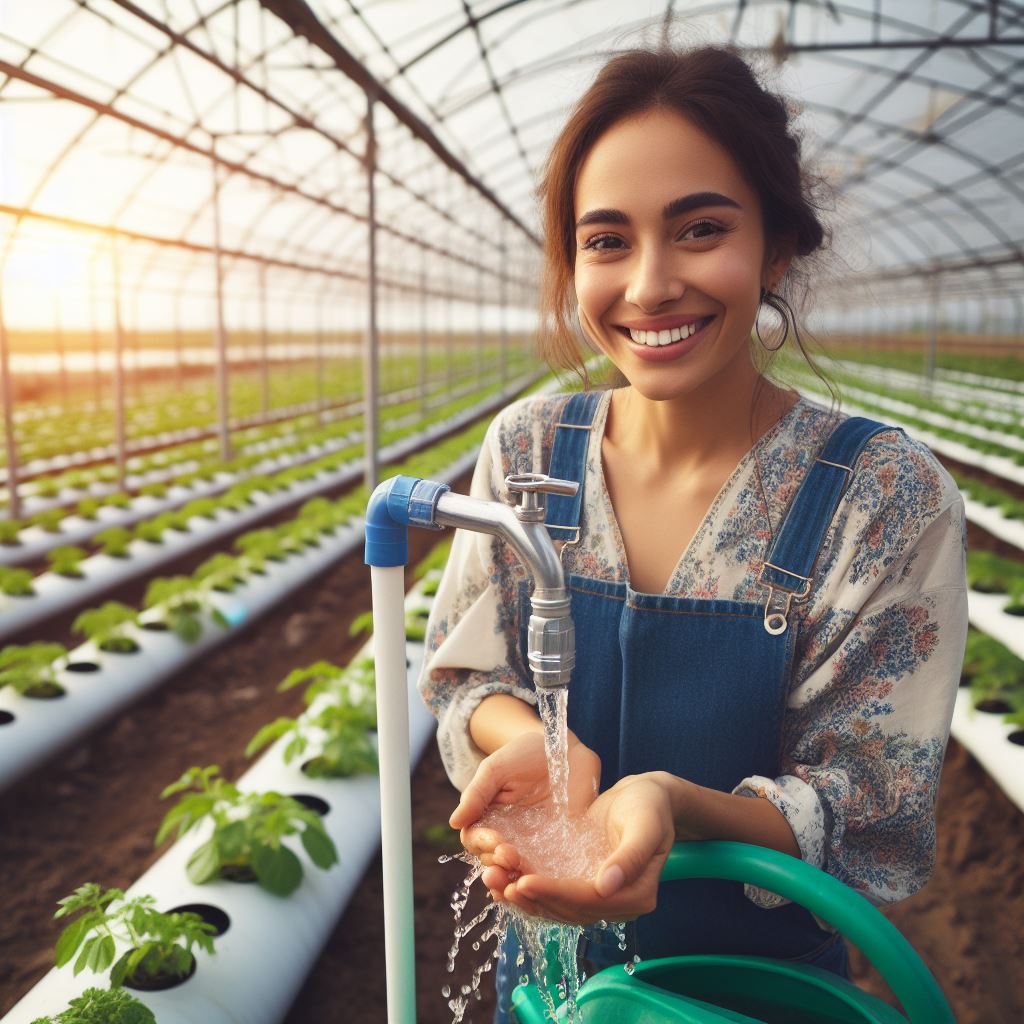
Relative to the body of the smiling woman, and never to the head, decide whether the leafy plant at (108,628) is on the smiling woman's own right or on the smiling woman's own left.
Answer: on the smiling woman's own right

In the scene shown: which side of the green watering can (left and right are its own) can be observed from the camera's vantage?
left

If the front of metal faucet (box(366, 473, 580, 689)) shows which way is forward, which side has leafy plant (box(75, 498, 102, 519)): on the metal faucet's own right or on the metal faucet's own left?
on the metal faucet's own left

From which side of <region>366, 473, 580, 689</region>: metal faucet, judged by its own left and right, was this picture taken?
right

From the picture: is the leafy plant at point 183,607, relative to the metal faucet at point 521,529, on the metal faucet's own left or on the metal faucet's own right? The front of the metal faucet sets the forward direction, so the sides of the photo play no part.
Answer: on the metal faucet's own left

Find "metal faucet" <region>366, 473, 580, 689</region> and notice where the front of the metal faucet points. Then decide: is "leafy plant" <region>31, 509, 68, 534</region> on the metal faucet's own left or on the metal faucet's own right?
on the metal faucet's own left

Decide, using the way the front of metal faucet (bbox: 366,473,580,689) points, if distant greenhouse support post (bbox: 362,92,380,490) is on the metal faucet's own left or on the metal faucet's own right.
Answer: on the metal faucet's own left

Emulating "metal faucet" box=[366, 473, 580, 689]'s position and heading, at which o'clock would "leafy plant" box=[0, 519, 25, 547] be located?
The leafy plant is roughly at 8 o'clock from the metal faucet.

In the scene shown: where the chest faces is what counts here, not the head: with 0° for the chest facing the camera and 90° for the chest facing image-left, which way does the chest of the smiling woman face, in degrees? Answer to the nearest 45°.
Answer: approximately 45°

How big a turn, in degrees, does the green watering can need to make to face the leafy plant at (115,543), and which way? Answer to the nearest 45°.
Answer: approximately 45° to its right

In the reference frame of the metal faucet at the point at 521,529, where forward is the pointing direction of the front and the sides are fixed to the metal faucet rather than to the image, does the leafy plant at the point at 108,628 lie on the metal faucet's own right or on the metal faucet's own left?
on the metal faucet's own left
